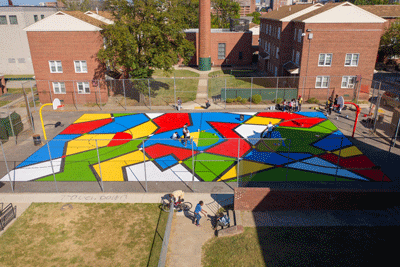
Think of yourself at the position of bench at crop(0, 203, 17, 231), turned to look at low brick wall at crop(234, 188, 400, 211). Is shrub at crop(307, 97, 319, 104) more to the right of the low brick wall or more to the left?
left

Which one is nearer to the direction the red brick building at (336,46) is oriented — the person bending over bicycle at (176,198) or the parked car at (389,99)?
the person bending over bicycle
